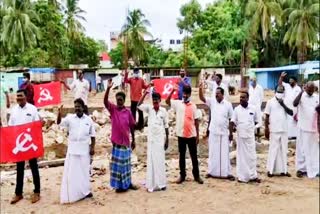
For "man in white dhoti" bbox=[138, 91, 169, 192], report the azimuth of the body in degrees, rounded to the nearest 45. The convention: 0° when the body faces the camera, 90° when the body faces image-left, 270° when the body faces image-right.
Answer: approximately 0°

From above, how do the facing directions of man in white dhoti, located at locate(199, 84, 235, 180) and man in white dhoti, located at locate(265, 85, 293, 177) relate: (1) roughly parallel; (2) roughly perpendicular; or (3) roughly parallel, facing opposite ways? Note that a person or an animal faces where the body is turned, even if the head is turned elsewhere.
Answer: roughly parallel

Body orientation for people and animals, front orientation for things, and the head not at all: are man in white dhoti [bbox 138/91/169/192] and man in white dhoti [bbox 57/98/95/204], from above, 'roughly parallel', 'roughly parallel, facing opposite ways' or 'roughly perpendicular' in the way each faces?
roughly parallel

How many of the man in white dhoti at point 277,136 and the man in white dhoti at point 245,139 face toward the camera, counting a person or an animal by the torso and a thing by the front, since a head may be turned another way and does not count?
2

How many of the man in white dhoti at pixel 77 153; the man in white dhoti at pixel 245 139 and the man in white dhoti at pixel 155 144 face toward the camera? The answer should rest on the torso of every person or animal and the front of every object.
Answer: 3

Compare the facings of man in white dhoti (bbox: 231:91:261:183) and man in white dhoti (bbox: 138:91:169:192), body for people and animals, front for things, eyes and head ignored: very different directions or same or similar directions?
same or similar directions

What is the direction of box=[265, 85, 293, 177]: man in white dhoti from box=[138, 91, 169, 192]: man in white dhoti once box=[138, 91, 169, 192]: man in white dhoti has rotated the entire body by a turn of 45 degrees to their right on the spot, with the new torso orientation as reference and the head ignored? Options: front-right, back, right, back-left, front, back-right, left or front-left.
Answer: back-left

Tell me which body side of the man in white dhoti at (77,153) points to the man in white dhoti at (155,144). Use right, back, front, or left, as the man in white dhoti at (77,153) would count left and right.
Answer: left

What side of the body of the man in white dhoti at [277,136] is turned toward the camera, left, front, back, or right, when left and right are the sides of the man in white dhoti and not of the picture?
front

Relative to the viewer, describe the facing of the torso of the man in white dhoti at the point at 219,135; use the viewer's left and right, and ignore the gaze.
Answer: facing the viewer

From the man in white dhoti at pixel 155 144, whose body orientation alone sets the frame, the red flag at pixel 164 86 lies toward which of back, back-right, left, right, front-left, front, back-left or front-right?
back

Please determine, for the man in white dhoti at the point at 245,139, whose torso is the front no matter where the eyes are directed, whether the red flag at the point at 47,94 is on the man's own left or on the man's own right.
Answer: on the man's own right

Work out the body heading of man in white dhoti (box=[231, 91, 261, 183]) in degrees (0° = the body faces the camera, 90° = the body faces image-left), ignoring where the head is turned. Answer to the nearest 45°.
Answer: approximately 0°
